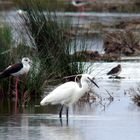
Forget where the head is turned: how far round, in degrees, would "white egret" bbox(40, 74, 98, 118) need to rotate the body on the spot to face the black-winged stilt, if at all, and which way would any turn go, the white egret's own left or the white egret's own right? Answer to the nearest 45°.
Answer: approximately 135° to the white egret's own left

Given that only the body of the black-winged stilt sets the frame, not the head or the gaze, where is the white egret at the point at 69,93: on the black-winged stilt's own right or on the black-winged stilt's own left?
on the black-winged stilt's own right

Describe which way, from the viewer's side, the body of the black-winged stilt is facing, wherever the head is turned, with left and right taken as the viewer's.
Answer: facing to the right of the viewer

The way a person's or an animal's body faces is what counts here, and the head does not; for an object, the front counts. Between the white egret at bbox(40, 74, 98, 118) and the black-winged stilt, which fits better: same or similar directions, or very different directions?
same or similar directions

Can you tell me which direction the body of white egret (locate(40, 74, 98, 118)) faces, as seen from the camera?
to the viewer's right

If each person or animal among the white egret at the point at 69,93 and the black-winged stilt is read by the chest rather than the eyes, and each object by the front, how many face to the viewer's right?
2
